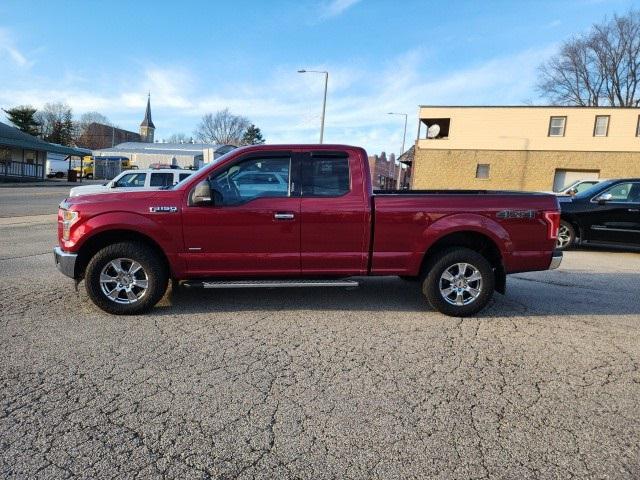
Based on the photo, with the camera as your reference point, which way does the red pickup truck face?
facing to the left of the viewer

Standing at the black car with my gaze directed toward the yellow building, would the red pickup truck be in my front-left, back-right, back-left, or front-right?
back-left

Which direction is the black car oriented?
to the viewer's left

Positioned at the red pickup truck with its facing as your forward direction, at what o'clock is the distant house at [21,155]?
The distant house is roughly at 2 o'clock from the red pickup truck.

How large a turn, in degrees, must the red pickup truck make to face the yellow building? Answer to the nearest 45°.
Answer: approximately 135° to its right
